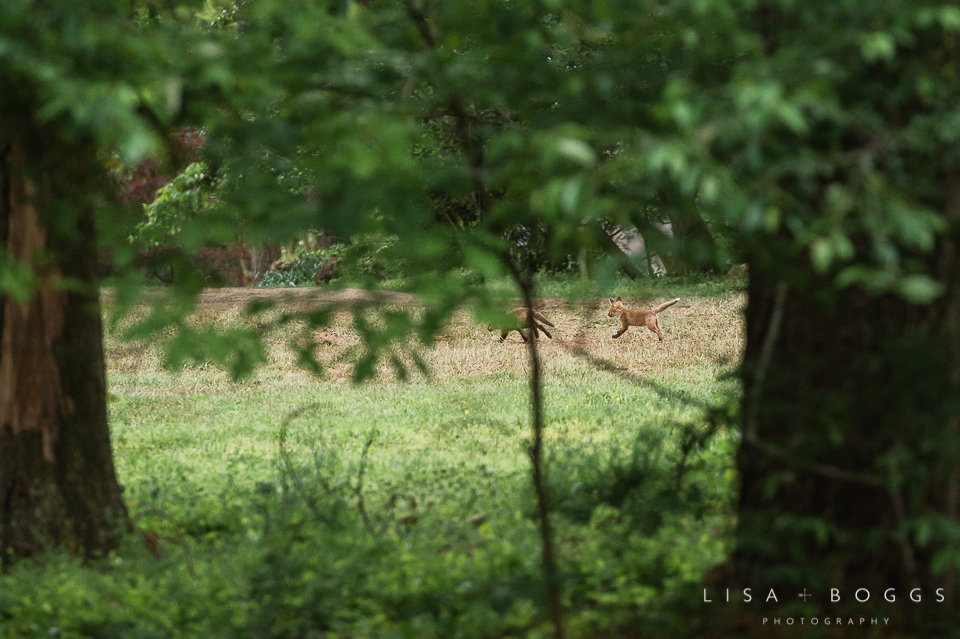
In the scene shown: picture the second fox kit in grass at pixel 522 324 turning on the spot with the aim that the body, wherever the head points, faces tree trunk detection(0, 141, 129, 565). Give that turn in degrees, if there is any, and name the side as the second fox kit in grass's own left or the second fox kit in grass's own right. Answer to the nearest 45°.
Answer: approximately 45° to the second fox kit in grass's own left

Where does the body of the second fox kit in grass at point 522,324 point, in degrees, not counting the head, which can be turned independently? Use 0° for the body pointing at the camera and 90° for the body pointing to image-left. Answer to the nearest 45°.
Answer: approximately 90°
